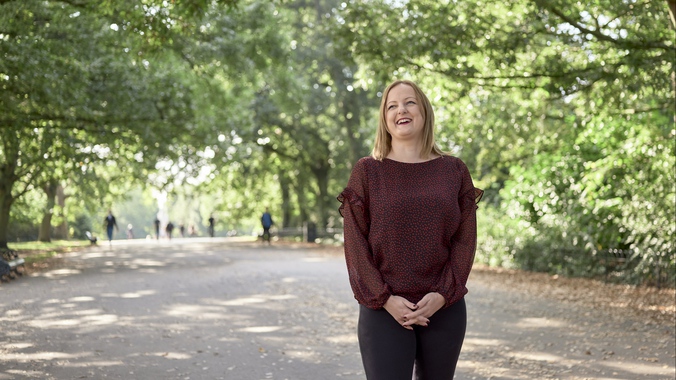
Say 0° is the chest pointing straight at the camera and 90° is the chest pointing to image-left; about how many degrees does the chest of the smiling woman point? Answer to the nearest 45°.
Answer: approximately 0°

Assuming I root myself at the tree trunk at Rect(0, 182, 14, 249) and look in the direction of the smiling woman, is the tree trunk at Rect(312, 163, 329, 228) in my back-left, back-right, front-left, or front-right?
back-left

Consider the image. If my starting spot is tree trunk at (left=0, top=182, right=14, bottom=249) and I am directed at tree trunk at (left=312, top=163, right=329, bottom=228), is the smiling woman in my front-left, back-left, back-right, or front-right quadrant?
back-right

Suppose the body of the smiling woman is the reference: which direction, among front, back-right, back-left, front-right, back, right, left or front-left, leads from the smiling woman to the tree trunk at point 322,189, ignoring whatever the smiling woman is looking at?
back

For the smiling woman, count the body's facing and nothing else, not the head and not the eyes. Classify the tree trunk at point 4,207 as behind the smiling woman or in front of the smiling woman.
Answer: behind
